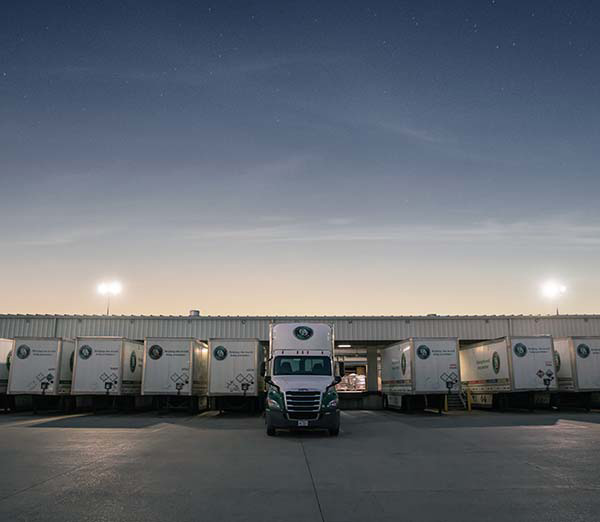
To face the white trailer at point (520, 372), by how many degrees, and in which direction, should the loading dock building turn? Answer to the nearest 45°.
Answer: approximately 45° to its left

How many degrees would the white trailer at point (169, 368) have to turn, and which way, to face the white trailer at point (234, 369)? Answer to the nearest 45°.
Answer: approximately 90° to its left

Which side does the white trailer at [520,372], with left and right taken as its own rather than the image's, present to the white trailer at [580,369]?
left

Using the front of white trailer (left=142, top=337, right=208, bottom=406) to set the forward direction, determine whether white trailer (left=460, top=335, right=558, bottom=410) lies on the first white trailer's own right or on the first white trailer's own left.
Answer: on the first white trailer's own left

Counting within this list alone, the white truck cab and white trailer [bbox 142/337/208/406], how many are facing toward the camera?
2

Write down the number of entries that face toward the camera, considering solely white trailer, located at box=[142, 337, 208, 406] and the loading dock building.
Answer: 2

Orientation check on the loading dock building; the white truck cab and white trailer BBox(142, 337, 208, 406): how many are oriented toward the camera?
3

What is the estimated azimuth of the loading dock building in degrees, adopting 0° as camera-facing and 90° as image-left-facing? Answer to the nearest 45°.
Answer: approximately 0°

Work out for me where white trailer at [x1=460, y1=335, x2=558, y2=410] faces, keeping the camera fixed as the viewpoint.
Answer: facing the viewer and to the right of the viewer

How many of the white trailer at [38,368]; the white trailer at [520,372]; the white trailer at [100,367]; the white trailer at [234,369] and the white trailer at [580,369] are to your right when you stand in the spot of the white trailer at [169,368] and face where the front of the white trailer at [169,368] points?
2
